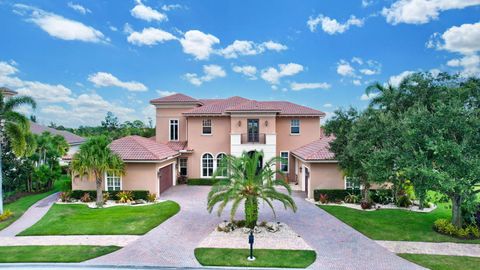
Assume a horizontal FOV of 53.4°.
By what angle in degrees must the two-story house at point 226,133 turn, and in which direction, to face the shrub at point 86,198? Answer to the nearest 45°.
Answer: approximately 45° to its right

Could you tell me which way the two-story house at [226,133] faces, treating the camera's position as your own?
facing the viewer

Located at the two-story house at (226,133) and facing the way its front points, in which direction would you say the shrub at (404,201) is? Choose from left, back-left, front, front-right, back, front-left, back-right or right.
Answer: front-left

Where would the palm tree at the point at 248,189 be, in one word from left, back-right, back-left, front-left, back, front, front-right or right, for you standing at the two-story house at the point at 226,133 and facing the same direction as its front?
front

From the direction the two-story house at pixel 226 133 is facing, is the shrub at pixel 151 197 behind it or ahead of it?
ahead

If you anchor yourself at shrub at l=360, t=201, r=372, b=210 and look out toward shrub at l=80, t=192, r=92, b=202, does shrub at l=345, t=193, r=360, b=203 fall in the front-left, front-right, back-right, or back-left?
front-right

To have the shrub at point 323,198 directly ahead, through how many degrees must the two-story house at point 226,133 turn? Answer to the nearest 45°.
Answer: approximately 45° to its left

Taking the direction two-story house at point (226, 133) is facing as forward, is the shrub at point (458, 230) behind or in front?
in front
